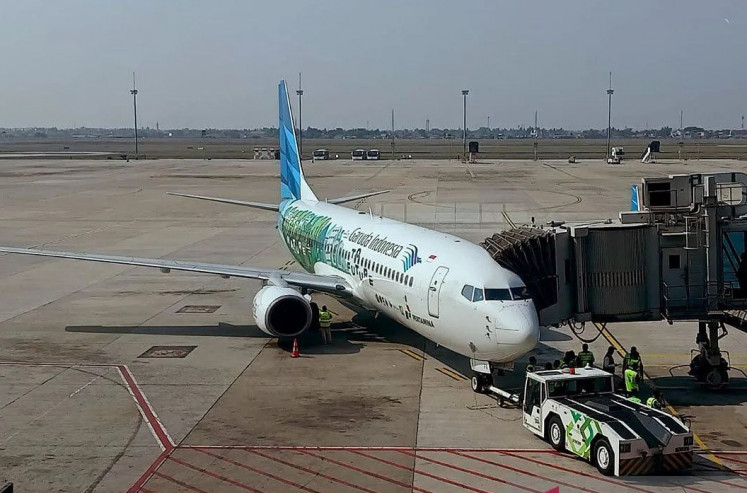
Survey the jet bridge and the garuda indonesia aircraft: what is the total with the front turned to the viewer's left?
1

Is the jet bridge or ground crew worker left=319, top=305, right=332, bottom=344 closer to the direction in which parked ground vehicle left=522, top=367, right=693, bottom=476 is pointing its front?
the ground crew worker

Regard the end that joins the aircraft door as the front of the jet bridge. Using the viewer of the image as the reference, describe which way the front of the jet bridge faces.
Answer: facing to the left of the viewer

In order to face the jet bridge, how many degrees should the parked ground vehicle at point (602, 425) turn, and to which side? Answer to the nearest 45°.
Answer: approximately 45° to its right

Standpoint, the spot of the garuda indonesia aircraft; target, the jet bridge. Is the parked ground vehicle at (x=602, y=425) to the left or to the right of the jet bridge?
right

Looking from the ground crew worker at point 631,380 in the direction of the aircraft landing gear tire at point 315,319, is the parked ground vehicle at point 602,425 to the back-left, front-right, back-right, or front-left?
back-left

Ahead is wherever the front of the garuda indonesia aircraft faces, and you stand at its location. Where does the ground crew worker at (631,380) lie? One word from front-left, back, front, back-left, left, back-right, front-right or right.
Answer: front

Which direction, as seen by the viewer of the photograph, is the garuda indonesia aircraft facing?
facing the viewer and to the right of the viewer

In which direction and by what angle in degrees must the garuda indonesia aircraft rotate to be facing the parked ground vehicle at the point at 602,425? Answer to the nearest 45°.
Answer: approximately 45° to its right

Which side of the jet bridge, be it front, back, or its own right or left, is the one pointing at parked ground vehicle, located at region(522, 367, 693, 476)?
left
